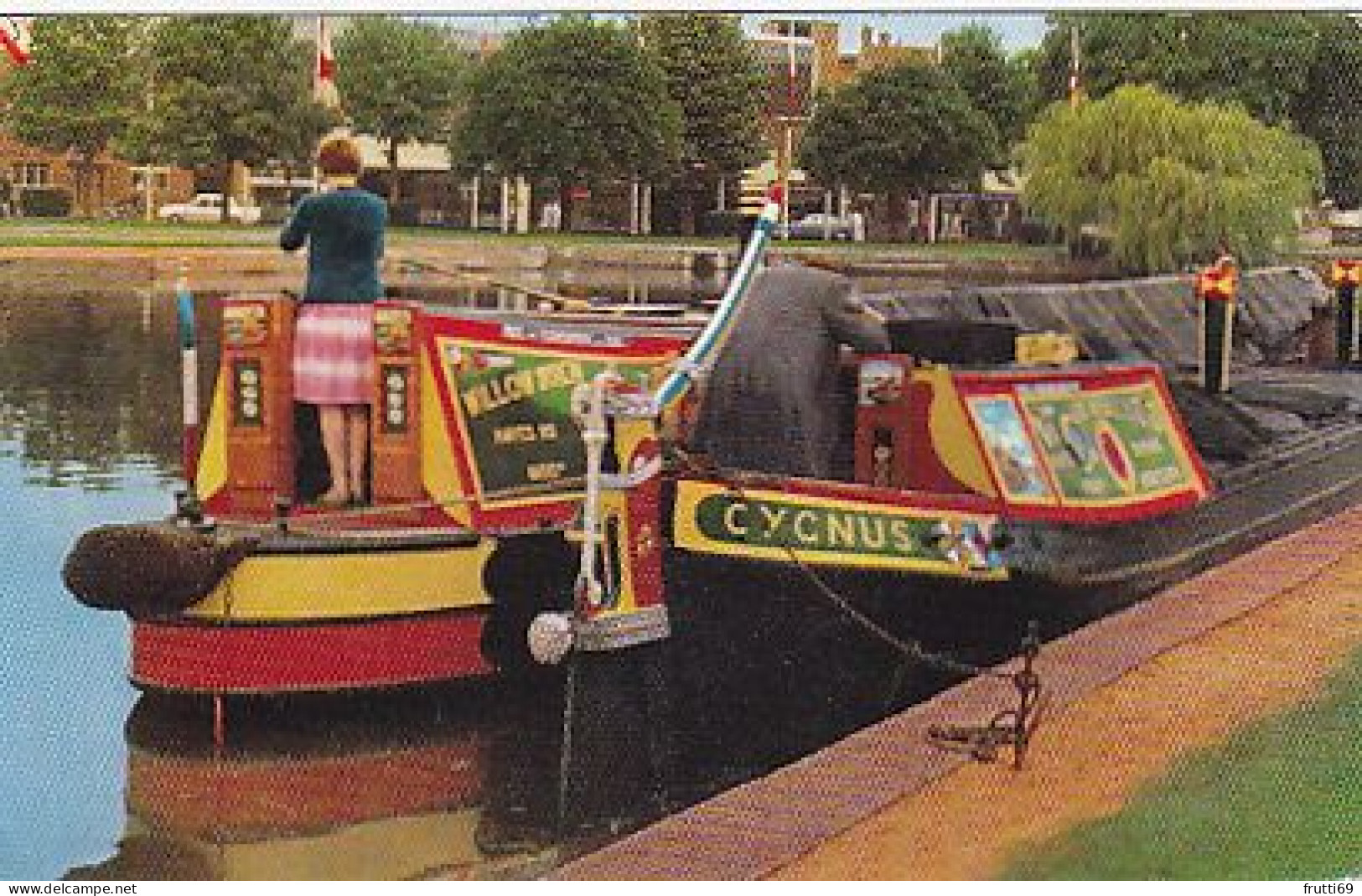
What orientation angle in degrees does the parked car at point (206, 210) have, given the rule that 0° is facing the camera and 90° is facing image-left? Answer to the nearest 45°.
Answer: approximately 90°

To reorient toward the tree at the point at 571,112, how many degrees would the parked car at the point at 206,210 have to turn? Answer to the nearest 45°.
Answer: approximately 180°

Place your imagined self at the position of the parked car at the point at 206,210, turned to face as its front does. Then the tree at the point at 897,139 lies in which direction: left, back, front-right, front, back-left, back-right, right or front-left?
back

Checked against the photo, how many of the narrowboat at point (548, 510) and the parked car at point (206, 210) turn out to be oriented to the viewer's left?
1

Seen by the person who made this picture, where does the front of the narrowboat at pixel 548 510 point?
facing away from the viewer and to the right of the viewer

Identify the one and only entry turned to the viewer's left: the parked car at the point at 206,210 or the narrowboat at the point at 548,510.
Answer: the parked car

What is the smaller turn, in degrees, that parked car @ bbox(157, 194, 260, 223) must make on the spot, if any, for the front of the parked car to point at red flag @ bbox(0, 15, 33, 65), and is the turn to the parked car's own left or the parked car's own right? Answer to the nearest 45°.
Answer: approximately 45° to the parked car's own left
